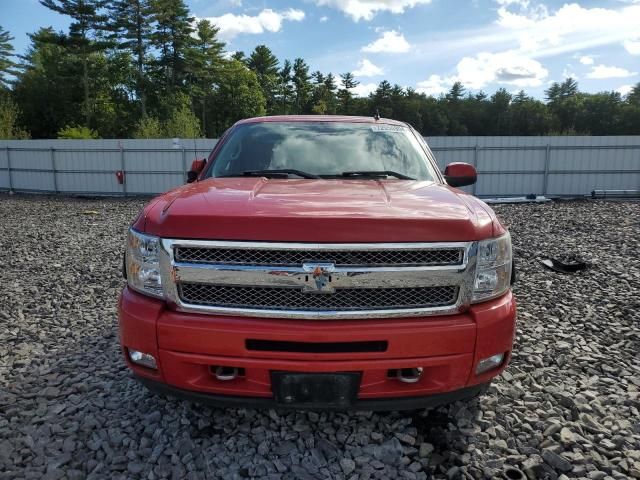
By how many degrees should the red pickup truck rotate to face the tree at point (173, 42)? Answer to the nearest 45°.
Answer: approximately 180°

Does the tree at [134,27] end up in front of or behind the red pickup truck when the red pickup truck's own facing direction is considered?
behind

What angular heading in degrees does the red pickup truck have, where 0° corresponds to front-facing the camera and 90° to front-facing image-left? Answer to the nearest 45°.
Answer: approximately 0°

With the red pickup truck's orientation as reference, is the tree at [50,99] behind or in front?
behind

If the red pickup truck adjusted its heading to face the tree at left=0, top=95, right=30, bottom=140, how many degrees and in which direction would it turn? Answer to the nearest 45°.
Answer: approximately 135° to its right
